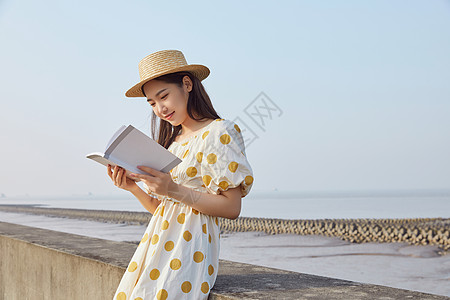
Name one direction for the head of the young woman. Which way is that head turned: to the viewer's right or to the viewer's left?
to the viewer's left

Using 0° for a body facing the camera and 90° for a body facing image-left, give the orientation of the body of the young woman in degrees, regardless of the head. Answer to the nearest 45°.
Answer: approximately 45°

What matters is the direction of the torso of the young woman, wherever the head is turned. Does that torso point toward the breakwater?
no
